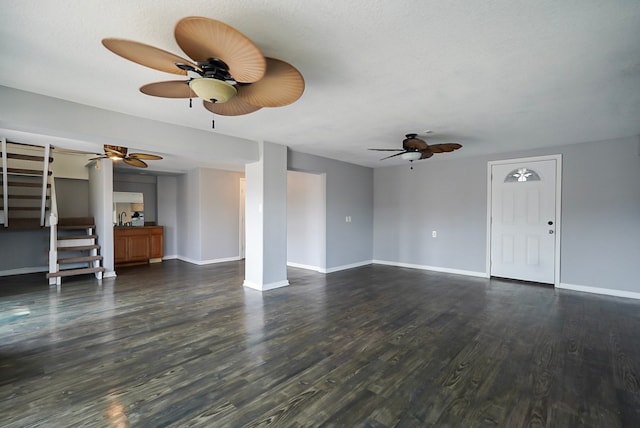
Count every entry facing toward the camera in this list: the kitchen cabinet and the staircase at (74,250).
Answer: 2

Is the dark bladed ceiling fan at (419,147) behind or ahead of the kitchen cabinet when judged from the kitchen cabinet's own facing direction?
ahead

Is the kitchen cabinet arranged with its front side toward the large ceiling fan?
yes

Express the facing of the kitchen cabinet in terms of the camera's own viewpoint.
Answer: facing the viewer

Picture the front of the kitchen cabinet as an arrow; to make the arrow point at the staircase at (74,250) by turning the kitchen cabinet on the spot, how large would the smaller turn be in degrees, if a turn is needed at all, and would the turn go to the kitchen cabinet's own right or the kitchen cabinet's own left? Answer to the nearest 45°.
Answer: approximately 45° to the kitchen cabinet's own right

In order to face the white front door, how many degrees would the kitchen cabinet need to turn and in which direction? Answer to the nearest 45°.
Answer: approximately 45° to its left

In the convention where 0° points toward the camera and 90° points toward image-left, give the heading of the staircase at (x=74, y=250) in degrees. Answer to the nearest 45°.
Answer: approximately 0°

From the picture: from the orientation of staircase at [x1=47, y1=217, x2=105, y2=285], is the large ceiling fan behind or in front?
in front

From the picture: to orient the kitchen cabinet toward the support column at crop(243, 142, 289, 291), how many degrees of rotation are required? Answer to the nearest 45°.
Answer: approximately 45° to its left

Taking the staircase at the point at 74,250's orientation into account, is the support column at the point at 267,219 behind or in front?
in front
